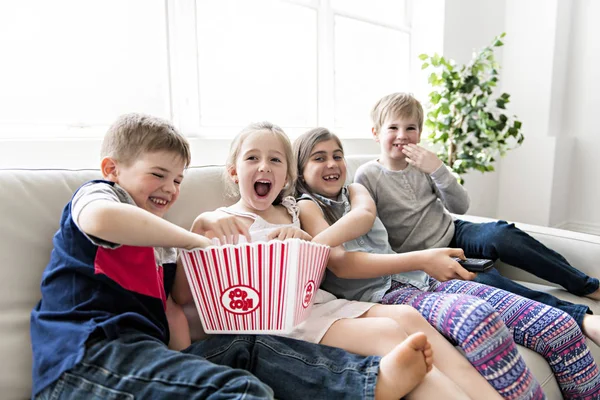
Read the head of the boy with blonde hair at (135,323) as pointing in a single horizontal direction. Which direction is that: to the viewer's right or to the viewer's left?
to the viewer's right

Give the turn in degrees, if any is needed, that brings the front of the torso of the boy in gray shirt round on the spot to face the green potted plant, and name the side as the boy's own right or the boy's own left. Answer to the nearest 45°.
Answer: approximately 135° to the boy's own left

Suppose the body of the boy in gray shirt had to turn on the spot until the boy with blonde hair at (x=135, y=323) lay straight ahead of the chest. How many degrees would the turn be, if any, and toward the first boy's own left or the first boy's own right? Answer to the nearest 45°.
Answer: approximately 45° to the first boy's own right

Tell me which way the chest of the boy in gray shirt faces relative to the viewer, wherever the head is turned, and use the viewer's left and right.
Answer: facing the viewer and to the right of the viewer
